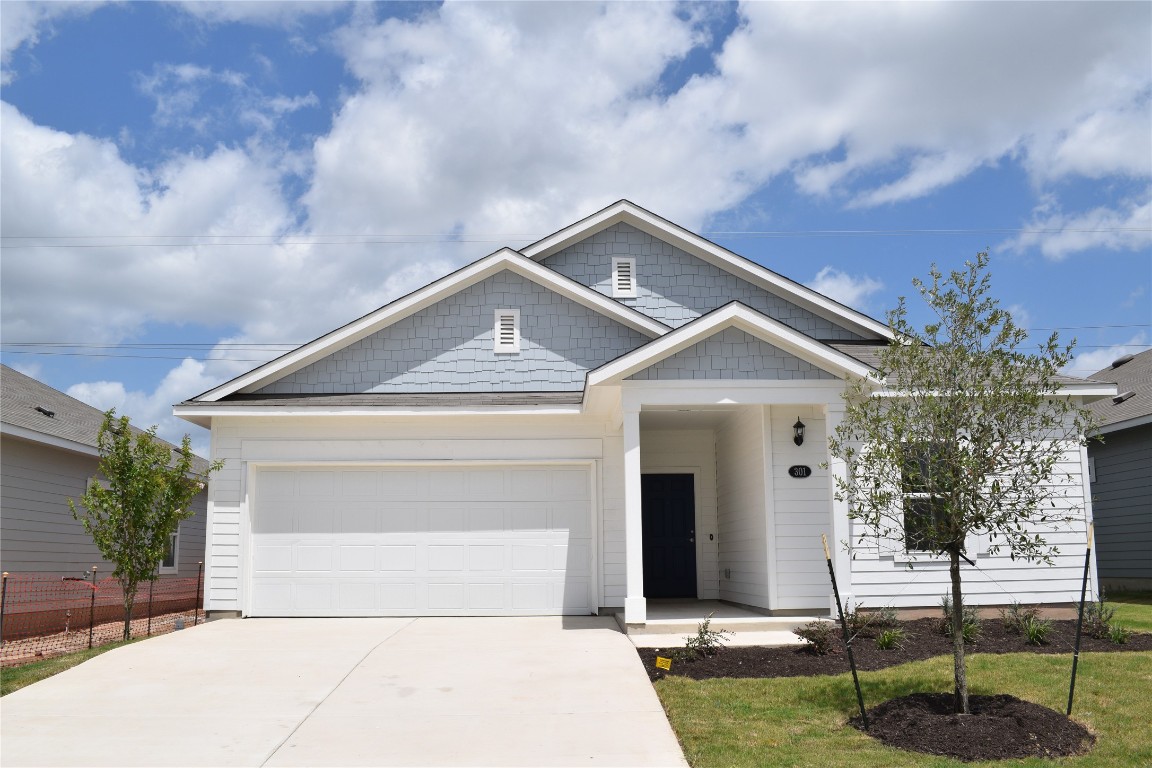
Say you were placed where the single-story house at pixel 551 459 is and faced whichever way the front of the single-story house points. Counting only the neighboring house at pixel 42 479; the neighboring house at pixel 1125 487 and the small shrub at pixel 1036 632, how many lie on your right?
1

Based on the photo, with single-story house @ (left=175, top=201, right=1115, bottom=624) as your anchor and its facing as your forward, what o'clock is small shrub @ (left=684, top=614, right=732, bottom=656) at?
The small shrub is roughly at 11 o'clock from the single-story house.

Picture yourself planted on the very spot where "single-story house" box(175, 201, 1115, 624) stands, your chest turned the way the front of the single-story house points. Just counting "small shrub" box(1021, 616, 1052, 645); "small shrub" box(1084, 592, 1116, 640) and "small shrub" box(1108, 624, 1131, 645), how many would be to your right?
0

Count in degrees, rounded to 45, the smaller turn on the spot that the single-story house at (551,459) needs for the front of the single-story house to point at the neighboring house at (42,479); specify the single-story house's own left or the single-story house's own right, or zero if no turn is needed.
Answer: approximately 90° to the single-story house's own right

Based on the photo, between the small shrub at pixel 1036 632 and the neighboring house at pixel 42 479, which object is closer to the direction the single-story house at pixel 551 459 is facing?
the small shrub

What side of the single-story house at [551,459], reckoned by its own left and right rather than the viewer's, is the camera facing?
front

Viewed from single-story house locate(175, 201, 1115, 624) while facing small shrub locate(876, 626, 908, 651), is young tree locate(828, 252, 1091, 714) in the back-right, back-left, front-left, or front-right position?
front-right

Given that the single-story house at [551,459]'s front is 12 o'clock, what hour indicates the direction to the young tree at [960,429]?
The young tree is roughly at 11 o'clock from the single-story house.

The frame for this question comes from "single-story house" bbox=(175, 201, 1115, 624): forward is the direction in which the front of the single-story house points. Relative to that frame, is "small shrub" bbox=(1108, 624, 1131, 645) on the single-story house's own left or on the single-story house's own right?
on the single-story house's own left

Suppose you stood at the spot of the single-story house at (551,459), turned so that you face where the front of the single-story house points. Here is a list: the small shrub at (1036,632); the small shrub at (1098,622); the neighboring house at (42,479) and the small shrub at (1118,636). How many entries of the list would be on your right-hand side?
1

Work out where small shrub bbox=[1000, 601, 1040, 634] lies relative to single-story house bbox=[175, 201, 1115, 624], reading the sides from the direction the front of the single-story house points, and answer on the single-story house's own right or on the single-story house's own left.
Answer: on the single-story house's own left

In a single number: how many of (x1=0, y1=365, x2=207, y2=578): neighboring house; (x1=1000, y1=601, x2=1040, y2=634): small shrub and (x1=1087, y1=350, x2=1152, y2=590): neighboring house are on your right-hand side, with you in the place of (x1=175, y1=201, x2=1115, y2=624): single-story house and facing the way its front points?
1

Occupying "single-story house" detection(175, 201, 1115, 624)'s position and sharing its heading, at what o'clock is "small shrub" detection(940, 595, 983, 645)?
The small shrub is roughly at 10 o'clock from the single-story house.

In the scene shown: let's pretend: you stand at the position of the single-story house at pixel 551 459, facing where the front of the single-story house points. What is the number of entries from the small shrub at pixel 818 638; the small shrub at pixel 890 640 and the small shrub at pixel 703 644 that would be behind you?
0

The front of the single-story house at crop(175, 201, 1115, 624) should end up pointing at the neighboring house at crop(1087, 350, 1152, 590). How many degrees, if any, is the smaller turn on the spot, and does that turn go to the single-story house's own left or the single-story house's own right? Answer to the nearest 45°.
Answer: approximately 135° to the single-story house's own left

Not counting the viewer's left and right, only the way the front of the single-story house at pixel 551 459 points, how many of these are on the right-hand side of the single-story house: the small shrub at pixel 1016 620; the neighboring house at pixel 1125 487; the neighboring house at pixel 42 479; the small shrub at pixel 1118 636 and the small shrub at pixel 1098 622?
1

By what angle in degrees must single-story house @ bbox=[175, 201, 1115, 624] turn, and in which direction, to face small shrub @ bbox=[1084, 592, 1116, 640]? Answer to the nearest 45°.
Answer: approximately 45° to its left
